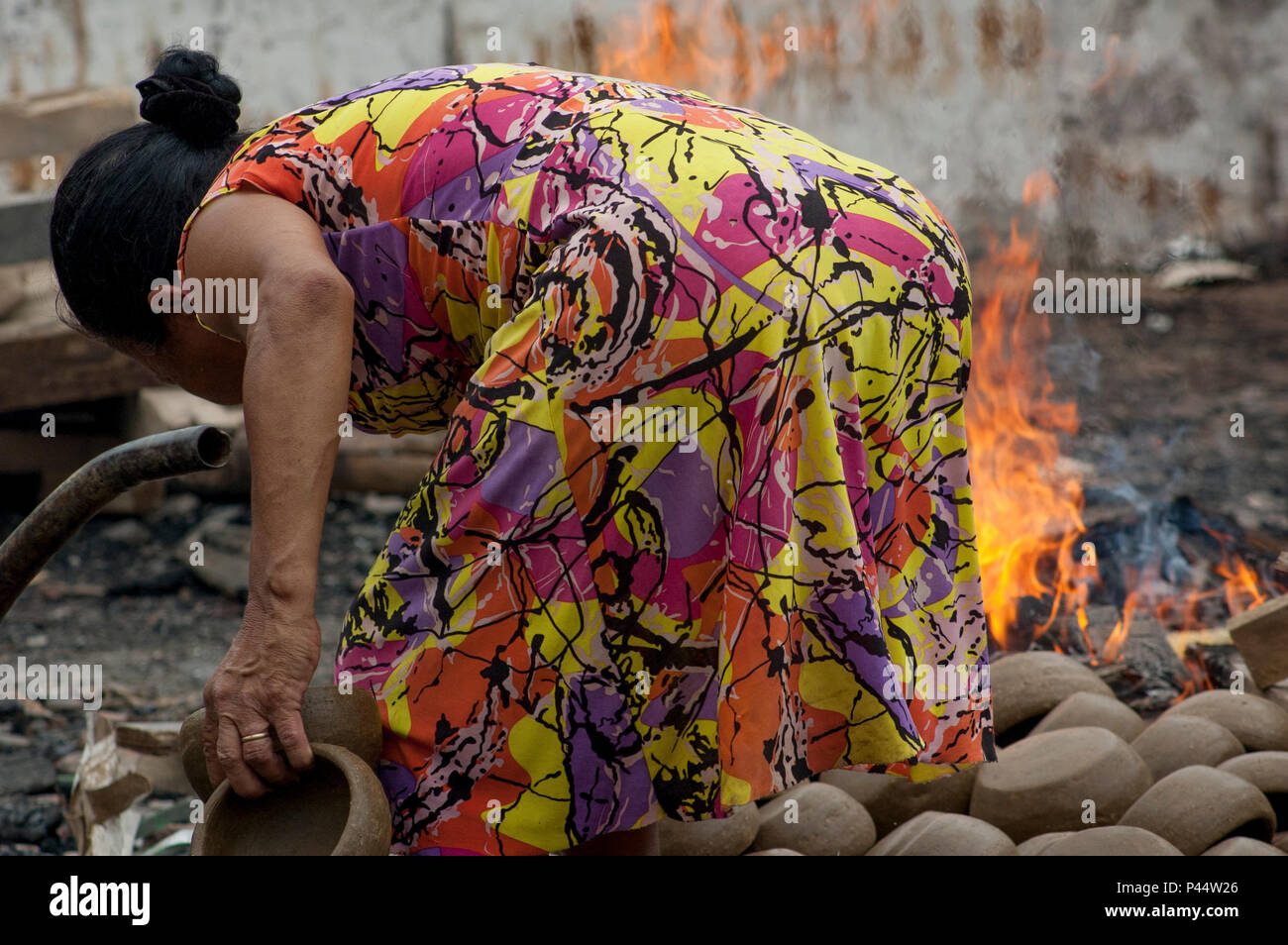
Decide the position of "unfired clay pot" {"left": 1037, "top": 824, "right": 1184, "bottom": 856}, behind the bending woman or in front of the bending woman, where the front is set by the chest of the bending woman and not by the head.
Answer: behind

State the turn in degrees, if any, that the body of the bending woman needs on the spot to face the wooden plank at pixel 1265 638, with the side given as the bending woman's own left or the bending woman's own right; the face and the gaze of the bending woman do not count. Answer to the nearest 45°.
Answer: approximately 135° to the bending woman's own right

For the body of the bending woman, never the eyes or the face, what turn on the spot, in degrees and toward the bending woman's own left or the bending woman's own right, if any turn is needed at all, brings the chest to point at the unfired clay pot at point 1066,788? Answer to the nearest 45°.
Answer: approximately 135° to the bending woman's own right

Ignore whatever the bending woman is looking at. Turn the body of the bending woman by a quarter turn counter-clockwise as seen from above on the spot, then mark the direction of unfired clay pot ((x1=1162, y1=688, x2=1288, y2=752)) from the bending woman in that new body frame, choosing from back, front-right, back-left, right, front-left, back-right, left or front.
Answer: back-left

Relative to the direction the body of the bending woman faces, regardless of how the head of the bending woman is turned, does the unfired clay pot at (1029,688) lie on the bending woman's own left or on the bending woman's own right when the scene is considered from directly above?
on the bending woman's own right

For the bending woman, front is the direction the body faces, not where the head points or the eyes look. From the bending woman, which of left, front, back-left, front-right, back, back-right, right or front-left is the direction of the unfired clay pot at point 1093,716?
back-right

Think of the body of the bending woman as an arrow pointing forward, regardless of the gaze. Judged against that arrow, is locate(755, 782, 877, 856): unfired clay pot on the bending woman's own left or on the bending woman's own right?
on the bending woman's own right

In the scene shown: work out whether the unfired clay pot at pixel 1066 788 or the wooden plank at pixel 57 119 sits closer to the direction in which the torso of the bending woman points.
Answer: the wooden plank

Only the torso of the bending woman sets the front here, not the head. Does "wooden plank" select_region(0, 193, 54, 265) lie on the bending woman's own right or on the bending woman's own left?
on the bending woman's own right

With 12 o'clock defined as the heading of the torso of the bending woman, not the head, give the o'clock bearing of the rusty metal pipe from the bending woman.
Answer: The rusty metal pipe is roughly at 1 o'clock from the bending woman.

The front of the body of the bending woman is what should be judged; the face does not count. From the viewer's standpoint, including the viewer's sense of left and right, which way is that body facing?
facing to the left of the viewer

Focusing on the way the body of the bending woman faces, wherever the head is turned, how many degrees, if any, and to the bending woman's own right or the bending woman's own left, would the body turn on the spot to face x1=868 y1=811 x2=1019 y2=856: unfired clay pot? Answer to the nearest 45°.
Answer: approximately 135° to the bending woman's own right
